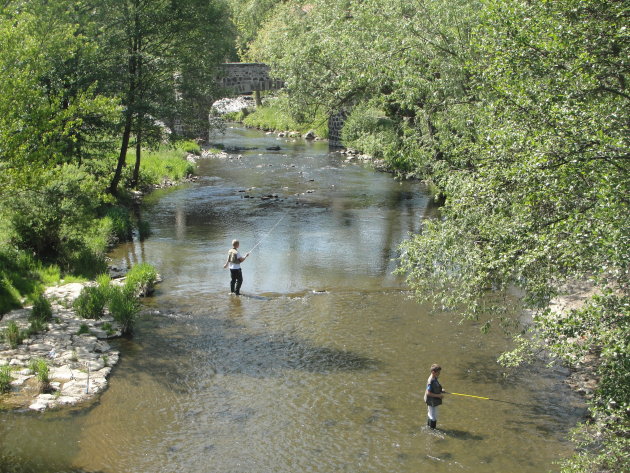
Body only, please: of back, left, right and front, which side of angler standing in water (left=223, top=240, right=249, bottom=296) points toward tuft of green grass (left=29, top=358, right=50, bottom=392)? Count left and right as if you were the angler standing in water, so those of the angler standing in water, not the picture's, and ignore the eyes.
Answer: back

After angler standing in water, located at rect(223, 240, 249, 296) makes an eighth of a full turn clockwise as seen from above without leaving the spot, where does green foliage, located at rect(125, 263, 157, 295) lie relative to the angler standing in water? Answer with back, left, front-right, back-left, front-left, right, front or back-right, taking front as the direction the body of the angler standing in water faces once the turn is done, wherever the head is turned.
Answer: back

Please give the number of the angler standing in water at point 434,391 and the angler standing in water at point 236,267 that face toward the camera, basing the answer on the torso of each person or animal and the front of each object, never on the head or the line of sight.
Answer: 0

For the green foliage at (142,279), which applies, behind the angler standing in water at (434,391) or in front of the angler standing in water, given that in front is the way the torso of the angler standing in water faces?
behind

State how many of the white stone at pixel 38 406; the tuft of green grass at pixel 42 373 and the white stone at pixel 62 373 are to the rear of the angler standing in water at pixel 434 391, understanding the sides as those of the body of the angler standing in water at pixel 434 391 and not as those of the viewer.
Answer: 3

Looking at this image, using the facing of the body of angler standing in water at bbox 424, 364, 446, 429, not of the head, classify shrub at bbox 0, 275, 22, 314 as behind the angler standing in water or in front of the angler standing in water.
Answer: behind

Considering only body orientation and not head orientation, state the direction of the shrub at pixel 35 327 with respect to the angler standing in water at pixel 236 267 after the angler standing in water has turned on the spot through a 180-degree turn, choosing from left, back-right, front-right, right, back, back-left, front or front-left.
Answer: front

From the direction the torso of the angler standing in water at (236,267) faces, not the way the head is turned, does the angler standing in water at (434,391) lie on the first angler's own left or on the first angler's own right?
on the first angler's own right

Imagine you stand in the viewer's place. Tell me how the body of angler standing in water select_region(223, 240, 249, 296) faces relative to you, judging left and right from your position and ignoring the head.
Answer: facing away from the viewer and to the right of the viewer

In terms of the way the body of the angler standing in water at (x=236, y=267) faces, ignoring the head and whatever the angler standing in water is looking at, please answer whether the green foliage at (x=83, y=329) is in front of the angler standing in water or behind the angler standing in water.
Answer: behind

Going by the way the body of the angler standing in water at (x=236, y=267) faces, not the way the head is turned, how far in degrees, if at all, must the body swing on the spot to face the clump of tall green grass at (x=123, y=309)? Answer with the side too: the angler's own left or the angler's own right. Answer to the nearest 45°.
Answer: approximately 180°

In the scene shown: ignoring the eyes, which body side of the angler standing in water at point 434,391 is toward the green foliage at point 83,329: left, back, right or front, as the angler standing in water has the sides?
back

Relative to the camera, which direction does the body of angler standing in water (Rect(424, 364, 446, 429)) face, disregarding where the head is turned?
to the viewer's right
